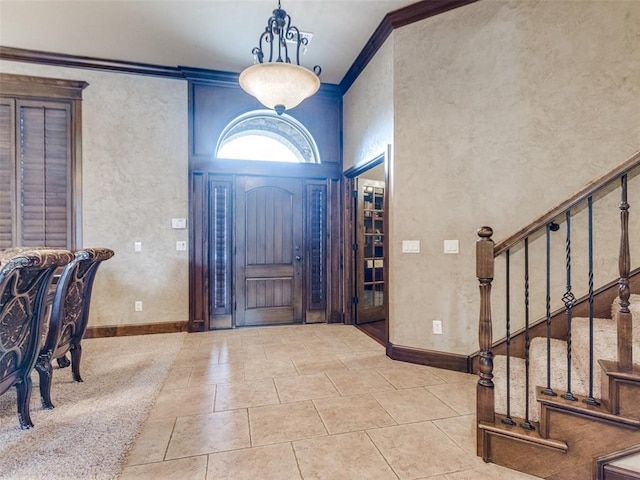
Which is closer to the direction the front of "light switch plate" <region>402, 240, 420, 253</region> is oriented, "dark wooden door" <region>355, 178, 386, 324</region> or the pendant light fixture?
the pendant light fixture

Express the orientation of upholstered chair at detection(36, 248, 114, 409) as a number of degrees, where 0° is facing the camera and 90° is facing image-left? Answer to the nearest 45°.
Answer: approximately 135°
